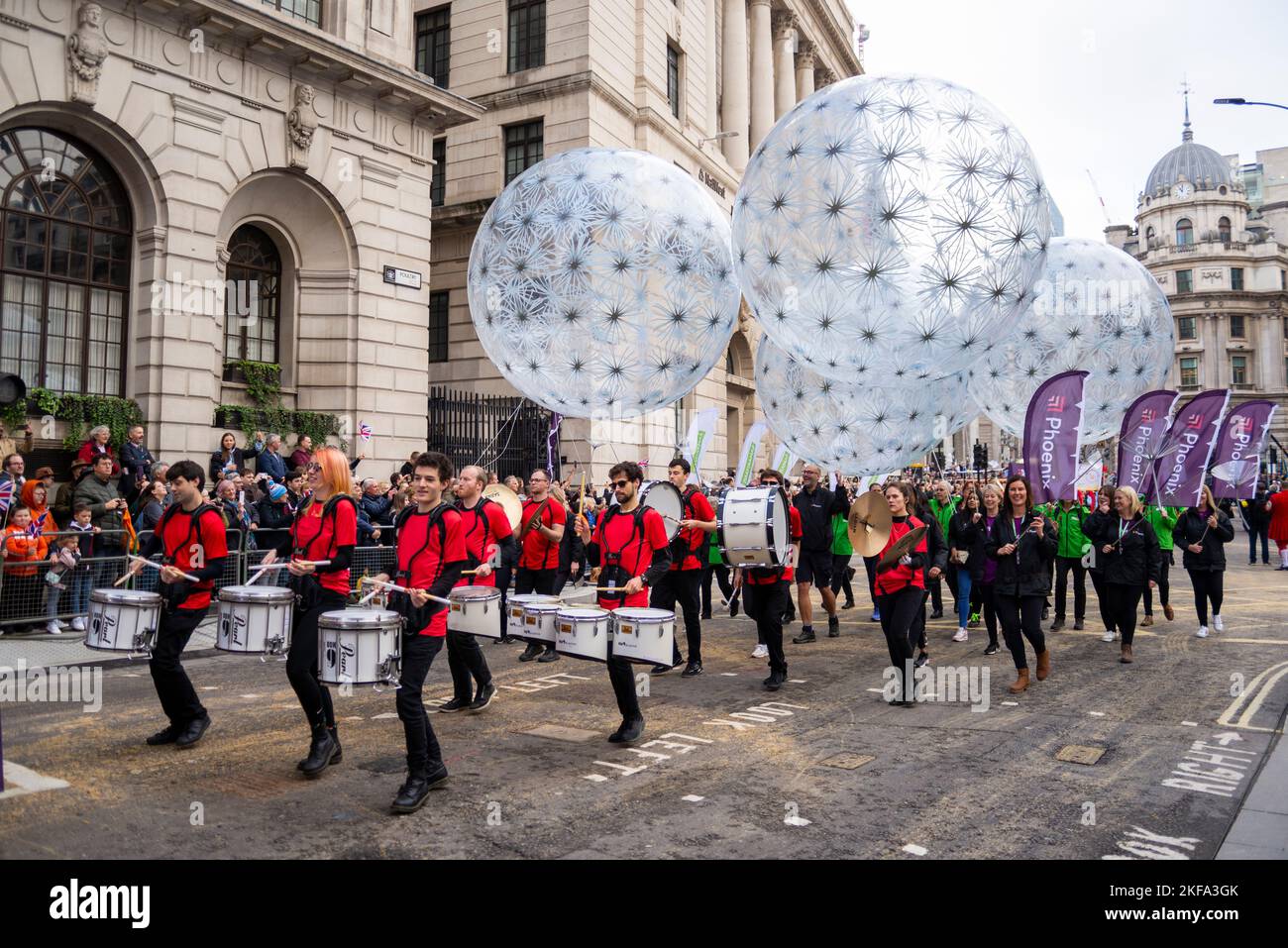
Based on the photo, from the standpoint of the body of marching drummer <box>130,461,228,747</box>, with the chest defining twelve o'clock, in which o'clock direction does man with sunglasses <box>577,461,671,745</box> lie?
The man with sunglasses is roughly at 8 o'clock from the marching drummer.

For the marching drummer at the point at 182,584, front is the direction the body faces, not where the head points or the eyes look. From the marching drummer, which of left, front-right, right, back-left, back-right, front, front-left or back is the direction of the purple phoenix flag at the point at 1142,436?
back-left

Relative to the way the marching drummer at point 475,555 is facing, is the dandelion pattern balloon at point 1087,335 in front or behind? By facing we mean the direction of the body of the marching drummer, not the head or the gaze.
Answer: behind

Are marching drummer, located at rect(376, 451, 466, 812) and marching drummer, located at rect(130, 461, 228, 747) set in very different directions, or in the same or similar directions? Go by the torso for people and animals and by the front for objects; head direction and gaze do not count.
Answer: same or similar directions

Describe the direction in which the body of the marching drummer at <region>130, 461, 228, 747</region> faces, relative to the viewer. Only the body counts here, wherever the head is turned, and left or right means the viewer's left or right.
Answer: facing the viewer and to the left of the viewer

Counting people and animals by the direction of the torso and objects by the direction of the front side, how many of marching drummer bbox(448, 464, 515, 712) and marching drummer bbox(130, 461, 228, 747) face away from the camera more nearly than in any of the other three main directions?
0

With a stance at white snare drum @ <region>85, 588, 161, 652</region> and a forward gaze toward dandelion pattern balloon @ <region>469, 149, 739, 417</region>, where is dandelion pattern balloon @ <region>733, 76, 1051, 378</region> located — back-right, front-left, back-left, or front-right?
front-right

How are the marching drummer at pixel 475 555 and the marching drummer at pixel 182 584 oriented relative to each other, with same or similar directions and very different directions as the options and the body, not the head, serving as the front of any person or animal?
same or similar directions

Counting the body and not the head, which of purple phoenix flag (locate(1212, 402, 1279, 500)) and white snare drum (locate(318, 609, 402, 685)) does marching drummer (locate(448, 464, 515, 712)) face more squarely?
the white snare drum

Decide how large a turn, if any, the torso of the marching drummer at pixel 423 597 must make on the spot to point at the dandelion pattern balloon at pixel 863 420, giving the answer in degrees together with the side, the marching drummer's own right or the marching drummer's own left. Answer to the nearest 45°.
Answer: approximately 180°

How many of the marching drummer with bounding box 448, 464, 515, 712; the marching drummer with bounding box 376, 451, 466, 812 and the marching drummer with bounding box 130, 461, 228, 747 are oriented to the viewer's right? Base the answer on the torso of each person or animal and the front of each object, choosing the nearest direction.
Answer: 0

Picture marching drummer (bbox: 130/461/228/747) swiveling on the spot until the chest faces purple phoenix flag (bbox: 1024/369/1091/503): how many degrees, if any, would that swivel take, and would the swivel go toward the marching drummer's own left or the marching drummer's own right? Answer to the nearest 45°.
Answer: approximately 135° to the marching drummer's own left

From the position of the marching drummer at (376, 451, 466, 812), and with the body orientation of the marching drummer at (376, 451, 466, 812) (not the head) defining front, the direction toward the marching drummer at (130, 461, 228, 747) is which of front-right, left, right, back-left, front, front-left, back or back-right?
right

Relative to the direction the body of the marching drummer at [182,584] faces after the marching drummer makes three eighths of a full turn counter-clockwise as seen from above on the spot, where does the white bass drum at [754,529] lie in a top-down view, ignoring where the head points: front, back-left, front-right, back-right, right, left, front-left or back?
front
